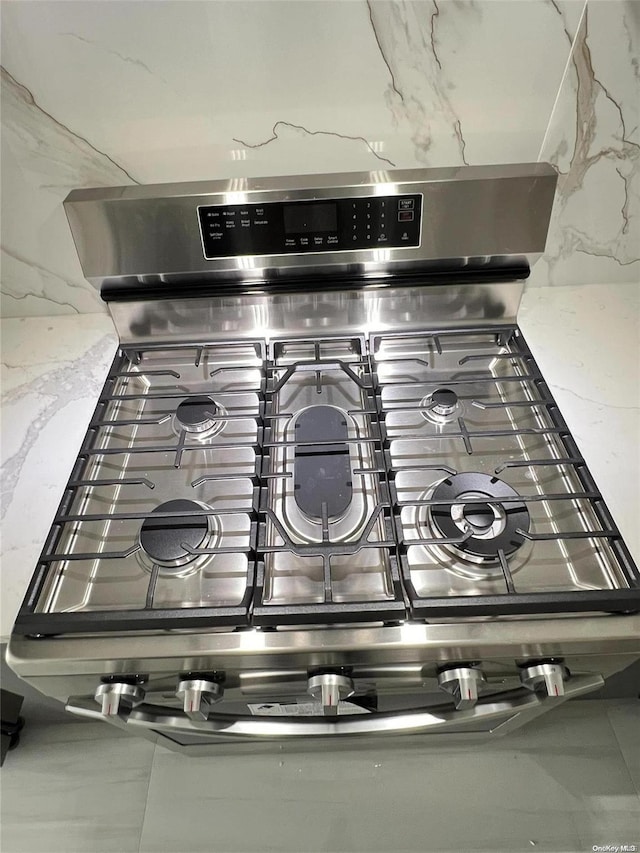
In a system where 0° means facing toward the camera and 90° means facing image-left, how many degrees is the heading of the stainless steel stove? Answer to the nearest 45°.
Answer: approximately 0°
